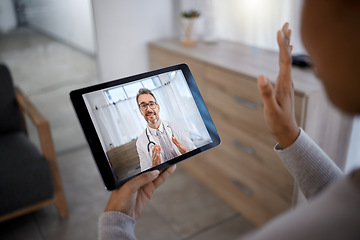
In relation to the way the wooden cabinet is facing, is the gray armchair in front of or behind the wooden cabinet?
in front

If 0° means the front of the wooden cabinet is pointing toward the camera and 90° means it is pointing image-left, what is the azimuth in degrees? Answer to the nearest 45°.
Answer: approximately 45°

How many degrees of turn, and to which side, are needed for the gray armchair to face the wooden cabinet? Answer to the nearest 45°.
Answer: approximately 45° to its left

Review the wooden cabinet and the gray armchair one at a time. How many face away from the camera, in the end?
0
